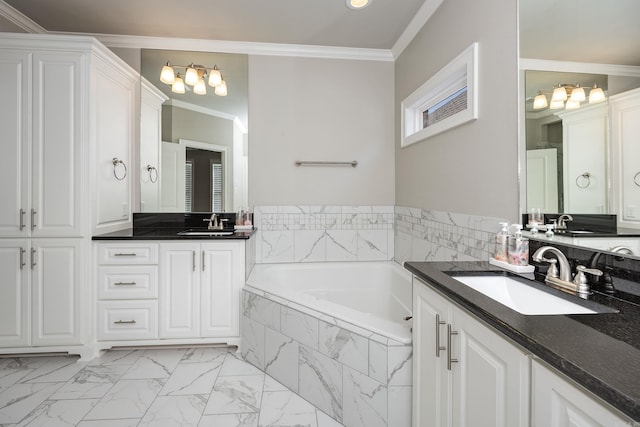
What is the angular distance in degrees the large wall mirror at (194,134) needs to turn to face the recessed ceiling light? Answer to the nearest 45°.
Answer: approximately 45° to its left

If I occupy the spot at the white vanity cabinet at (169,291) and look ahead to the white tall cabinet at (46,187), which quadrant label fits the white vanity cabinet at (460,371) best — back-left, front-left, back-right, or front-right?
back-left

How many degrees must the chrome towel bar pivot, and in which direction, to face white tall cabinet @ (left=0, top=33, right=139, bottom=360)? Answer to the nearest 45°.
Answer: approximately 45° to its right

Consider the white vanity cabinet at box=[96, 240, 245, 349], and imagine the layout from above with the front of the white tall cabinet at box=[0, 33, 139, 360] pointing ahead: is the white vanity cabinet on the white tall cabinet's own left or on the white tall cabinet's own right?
on the white tall cabinet's own left
